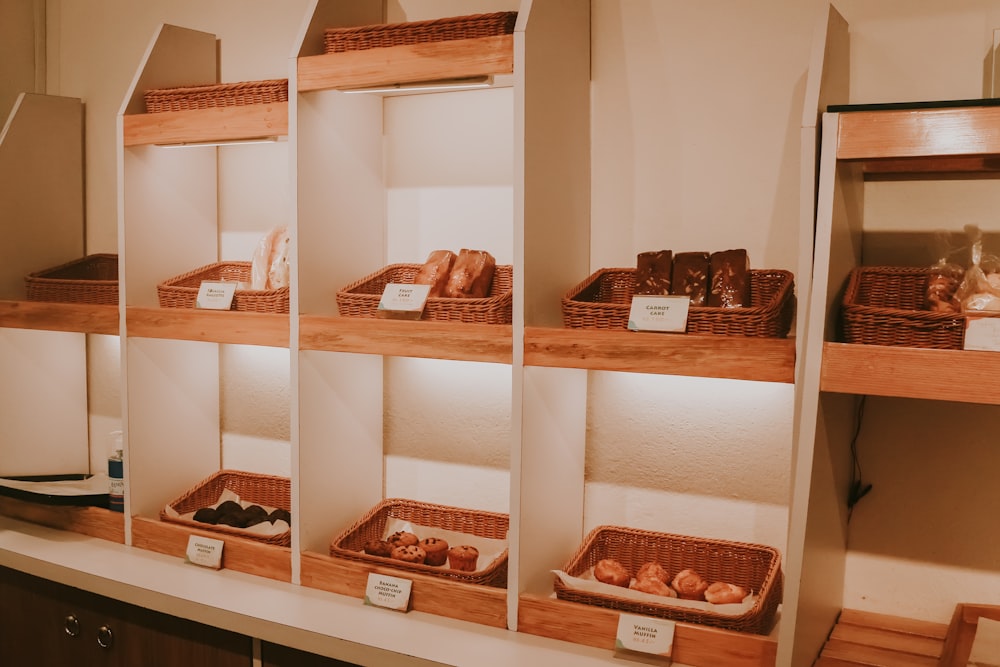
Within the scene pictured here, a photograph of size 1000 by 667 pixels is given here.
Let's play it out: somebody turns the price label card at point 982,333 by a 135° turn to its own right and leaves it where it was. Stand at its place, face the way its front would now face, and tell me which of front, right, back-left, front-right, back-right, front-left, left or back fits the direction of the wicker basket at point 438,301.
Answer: front-left

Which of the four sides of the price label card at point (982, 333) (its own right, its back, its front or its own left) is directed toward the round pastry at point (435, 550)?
right

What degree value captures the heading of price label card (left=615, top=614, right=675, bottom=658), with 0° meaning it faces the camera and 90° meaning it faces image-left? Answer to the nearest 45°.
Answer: approximately 0°

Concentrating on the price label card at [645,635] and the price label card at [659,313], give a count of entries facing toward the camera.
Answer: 2

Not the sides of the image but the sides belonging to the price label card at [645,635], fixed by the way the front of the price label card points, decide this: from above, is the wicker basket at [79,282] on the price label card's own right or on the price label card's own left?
on the price label card's own right

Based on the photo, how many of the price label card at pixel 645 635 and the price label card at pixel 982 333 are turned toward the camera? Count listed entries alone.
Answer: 2

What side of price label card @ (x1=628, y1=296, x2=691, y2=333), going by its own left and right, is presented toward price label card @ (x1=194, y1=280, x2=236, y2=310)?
right
